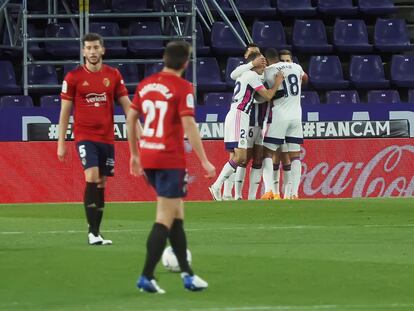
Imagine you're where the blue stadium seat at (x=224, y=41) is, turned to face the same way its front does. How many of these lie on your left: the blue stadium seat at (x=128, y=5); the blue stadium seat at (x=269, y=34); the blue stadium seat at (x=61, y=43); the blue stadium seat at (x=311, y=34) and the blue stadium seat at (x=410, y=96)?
3

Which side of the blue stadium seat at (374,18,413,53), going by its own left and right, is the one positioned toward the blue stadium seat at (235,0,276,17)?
right

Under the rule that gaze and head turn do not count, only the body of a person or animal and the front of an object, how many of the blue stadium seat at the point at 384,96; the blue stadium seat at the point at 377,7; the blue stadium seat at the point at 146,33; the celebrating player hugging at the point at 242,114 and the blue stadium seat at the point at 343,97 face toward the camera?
4

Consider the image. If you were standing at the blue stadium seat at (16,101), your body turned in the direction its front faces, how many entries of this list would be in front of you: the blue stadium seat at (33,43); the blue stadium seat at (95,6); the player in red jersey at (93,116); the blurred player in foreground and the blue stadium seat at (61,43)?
2

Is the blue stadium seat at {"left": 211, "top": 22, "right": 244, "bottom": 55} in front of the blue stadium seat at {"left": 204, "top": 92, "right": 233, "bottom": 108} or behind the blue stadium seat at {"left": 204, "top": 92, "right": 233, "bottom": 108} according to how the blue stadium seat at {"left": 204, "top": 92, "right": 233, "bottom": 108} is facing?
behind

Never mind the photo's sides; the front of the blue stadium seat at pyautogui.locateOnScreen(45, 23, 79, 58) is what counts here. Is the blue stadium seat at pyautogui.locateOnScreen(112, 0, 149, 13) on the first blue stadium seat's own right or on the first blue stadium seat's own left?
on the first blue stadium seat's own left

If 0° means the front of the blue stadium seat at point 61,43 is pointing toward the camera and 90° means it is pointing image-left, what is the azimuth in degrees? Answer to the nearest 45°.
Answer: approximately 0°

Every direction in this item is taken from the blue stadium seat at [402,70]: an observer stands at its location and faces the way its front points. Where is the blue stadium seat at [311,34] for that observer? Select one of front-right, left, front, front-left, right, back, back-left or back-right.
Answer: right

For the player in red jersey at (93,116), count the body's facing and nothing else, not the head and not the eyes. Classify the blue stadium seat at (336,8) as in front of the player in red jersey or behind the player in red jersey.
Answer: behind
